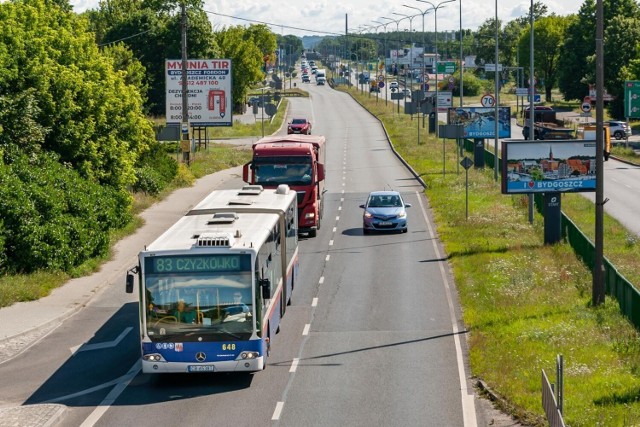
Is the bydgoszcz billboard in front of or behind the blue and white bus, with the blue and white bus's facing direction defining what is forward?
behind

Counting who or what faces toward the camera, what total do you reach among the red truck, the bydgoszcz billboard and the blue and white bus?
3

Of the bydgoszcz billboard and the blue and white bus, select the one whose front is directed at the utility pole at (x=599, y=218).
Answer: the bydgoszcz billboard

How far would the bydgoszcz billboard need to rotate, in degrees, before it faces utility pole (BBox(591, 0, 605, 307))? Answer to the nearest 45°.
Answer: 0° — it already faces it

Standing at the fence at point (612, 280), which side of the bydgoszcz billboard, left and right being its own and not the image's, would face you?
front

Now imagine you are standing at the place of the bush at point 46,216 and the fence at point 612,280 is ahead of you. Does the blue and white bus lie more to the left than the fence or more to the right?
right

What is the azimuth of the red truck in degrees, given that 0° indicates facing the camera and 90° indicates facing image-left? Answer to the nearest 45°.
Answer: approximately 0°
